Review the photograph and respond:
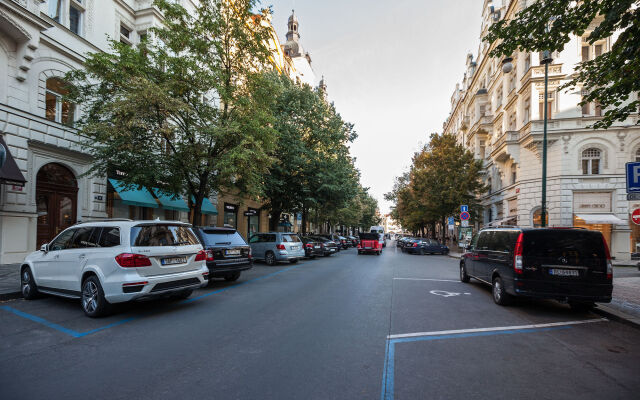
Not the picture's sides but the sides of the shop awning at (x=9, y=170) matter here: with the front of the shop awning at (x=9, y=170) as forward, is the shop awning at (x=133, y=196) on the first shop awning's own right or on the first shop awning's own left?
on the first shop awning's own left

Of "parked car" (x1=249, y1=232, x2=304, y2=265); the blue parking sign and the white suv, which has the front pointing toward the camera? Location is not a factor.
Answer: the blue parking sign

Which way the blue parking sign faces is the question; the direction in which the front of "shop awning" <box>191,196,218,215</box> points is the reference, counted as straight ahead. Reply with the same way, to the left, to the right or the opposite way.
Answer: to the right

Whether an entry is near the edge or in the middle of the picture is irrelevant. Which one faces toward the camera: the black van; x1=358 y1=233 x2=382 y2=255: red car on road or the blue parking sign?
the blue parking sign

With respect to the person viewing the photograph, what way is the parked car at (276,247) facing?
facing away from the viewer and to the left of the viewer

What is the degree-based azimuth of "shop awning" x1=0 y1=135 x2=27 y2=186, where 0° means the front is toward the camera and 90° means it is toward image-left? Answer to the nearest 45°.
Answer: approximately 315°

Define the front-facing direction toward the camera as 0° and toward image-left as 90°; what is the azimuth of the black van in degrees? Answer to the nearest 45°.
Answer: approximately 135°

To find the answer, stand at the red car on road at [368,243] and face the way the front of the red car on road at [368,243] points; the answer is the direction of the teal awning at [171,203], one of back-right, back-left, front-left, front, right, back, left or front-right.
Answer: back-left

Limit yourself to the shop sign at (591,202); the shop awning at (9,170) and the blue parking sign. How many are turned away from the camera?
0

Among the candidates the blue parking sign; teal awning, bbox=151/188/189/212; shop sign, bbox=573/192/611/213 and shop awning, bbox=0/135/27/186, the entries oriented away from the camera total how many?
0

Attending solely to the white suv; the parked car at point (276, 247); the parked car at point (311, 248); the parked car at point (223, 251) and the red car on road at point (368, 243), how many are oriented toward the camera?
0

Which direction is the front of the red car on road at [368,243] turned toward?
away from the camera

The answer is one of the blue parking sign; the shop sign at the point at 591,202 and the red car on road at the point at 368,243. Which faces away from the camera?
the red car on road

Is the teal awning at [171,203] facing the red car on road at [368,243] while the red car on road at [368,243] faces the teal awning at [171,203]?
no

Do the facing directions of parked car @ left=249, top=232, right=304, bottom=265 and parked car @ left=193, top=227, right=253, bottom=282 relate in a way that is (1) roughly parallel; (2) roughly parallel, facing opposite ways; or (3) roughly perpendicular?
roughly parallel

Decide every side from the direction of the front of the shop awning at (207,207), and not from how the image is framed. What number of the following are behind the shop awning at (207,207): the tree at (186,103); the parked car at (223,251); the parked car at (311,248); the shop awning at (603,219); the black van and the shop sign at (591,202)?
0
